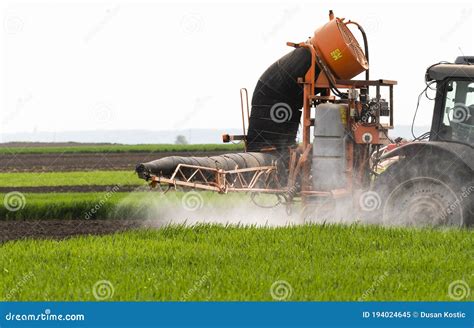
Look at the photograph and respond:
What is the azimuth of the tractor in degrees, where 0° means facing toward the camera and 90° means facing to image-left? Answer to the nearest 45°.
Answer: approximately 270°
